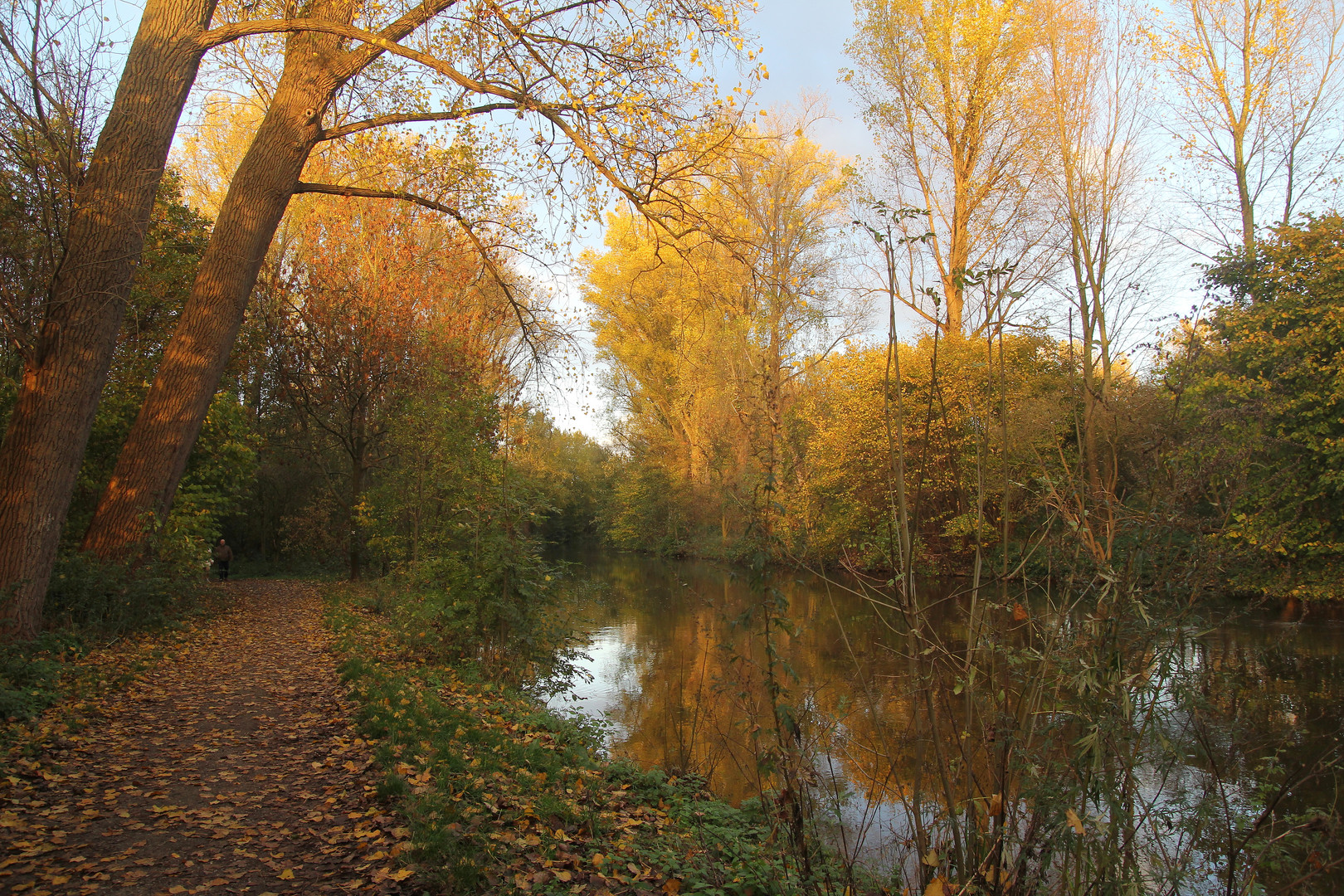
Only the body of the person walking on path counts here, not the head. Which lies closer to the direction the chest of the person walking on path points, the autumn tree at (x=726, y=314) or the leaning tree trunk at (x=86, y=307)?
the leaning tree trunk

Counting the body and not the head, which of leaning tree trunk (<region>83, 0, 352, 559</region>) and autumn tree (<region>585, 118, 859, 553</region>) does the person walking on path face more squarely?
the leaning tree trunk

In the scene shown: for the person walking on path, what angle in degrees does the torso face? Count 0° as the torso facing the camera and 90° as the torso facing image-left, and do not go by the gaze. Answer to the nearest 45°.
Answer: approximately 0°

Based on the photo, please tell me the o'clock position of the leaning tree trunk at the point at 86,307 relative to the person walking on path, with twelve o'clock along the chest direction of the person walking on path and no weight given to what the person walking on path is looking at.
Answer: The leaning tree trunk is roughly at 12 o'clock from the person walking on path.

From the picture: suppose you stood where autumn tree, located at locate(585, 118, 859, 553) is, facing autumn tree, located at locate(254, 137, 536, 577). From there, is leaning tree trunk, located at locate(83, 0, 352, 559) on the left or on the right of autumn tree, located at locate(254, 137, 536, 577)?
left
